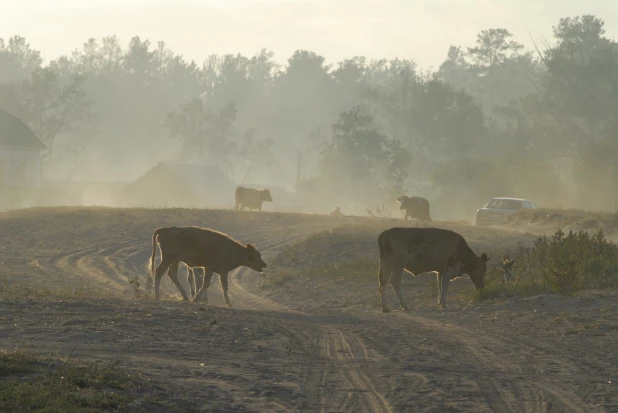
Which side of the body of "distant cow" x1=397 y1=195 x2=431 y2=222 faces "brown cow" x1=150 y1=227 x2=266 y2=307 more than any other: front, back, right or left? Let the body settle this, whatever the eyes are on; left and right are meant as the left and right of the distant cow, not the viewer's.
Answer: left

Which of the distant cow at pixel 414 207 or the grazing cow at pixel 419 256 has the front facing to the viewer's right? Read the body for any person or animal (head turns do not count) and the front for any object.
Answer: the grazing cow

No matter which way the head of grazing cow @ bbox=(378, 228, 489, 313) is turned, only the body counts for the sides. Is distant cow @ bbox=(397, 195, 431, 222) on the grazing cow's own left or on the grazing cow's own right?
on the grazing cow's own left

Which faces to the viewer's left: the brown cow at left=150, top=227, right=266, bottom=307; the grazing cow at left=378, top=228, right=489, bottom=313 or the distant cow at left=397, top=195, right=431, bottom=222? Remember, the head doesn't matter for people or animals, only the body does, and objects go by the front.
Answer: the distant cow

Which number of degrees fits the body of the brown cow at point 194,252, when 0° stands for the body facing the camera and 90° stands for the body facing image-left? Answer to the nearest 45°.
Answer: approximately 270°

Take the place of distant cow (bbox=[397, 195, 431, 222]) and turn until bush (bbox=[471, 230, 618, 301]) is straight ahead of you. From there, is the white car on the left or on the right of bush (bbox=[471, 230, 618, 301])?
left

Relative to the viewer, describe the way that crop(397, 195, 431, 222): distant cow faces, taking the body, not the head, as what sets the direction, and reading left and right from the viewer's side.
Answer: facing to the left of the viewer

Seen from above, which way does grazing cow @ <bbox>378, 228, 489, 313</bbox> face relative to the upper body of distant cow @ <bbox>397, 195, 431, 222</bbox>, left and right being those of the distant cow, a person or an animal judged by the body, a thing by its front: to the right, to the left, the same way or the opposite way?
the opposite way

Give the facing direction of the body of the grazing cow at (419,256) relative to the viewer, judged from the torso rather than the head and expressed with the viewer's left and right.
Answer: facing to the right of the viewer

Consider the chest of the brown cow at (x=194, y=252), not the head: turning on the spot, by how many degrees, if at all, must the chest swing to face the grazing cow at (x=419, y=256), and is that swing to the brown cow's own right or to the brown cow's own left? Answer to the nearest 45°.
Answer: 0° — it already faces it

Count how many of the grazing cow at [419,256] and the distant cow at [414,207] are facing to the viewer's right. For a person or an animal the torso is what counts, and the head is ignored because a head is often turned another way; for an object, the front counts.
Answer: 1

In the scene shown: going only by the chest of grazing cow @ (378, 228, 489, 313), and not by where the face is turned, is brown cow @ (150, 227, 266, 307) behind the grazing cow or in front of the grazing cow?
behind

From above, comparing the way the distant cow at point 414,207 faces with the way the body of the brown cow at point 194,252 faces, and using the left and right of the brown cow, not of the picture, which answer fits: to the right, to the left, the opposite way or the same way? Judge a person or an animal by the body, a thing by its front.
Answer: the opposite way
